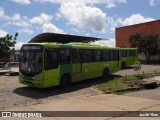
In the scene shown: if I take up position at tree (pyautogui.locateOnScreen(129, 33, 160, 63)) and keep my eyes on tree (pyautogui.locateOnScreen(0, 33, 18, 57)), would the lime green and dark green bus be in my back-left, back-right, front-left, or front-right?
front-left

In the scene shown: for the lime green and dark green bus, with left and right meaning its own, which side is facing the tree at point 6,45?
right

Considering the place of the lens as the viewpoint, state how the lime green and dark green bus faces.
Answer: facing the viewer and to the left of the viewer

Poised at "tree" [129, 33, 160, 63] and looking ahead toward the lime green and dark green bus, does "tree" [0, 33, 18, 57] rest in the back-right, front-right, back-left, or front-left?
front-right

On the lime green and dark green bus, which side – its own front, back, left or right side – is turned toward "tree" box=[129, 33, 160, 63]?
back
